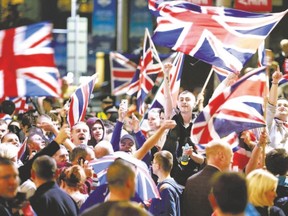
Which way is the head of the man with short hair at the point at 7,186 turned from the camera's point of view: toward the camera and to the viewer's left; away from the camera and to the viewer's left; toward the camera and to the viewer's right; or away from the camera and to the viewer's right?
toward the camera and to the viewer's right

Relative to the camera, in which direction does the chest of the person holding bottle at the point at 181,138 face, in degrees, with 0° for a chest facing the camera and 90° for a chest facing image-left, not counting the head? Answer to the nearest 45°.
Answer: approximately 0°

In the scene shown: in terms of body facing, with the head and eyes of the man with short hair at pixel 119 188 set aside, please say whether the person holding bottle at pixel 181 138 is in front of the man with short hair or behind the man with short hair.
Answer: in front

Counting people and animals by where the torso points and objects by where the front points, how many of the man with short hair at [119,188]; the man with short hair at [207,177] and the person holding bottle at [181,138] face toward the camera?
1

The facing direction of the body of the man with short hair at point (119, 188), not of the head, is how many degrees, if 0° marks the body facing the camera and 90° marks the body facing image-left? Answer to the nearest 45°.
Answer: approximately 225°

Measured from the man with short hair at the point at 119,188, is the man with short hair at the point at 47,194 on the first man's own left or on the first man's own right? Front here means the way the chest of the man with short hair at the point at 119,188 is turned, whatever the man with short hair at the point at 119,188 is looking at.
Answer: on the first man's own left

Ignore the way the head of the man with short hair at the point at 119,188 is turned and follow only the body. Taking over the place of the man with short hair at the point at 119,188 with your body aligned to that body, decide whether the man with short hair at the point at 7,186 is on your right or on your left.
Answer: on your left

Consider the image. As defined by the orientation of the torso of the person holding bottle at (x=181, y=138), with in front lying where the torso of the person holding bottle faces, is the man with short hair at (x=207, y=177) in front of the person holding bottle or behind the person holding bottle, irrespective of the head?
in front

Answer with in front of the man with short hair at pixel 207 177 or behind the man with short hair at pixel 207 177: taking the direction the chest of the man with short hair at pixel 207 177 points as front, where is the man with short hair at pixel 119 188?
behind
